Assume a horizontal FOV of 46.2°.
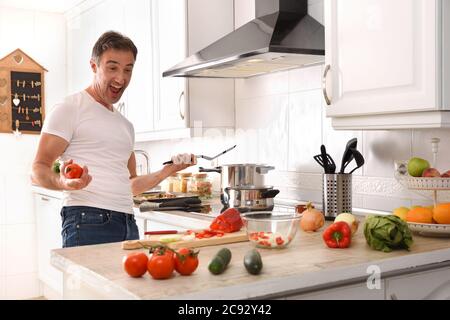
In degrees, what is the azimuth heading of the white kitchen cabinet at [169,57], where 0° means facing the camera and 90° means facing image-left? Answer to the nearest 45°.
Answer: approximately 45°

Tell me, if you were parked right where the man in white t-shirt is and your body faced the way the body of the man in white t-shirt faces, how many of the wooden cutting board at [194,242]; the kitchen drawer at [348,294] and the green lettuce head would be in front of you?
3

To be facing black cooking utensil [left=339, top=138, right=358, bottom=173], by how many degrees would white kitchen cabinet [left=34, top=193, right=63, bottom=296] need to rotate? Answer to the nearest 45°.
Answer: approximately 90° to its left

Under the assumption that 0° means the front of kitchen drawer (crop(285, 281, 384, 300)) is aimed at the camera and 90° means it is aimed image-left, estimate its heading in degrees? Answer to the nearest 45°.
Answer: approximately 315°

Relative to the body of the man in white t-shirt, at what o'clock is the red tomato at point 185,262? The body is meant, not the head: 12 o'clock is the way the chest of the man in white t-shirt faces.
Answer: The red tomato is roughly at 1 o'clock from the man in white t-shirt.

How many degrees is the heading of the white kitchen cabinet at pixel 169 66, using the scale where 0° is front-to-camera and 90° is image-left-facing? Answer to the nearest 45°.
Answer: approximately 45°

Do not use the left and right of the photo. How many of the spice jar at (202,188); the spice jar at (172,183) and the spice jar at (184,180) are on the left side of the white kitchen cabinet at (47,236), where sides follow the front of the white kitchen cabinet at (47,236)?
3

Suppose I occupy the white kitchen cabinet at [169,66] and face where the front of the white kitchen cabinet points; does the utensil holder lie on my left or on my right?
on my left
